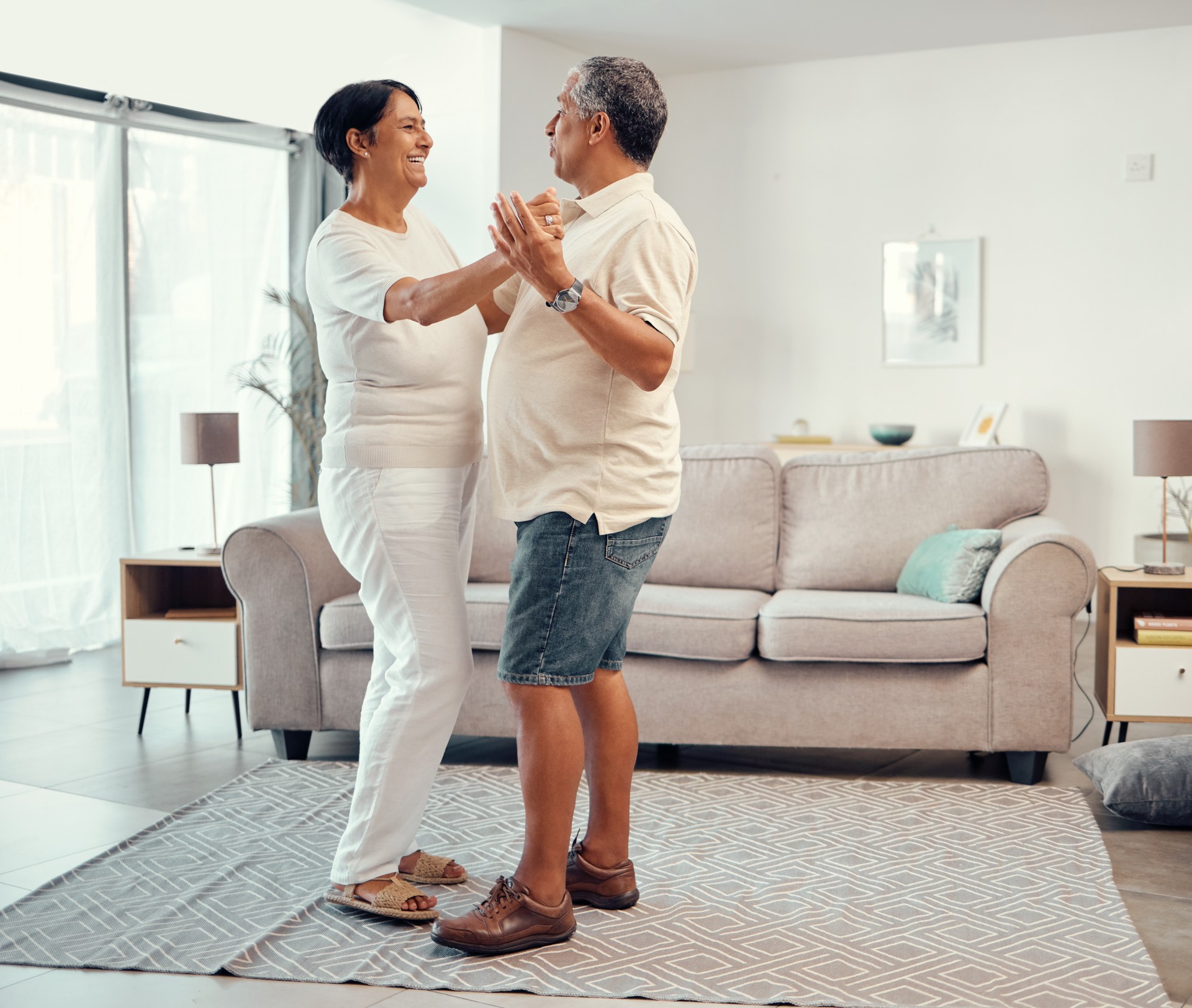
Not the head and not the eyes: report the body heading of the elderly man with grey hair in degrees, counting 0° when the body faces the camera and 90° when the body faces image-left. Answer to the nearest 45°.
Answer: approximately 90°

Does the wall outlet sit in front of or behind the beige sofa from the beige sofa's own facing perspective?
behind

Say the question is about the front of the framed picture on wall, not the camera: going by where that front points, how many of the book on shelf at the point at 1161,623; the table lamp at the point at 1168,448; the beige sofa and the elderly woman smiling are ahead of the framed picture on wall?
4

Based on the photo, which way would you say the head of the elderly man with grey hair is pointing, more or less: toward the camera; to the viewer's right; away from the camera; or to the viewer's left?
to the viewer's left

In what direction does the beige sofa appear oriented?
toward the camera

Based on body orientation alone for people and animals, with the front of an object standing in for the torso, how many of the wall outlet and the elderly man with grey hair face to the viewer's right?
0

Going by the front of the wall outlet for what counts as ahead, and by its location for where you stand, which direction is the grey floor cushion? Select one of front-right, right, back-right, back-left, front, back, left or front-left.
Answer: front

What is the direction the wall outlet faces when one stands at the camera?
facing the viewer

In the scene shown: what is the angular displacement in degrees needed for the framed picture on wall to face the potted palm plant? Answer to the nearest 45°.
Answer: approximately 90° to its right

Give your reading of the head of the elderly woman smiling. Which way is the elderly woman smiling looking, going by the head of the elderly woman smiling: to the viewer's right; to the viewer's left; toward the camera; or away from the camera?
to the viewer's right

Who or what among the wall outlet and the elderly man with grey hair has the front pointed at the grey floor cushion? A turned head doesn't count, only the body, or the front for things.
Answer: the wall outlet

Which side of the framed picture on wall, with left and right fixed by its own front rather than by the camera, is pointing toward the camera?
front

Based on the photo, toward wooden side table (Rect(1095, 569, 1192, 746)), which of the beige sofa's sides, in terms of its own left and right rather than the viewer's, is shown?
left

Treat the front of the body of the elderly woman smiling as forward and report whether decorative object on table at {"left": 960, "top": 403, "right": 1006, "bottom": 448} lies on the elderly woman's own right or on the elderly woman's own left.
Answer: on the elderly woman's own left

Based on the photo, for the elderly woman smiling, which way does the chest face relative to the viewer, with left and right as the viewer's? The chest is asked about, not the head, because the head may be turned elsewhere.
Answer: facing to the right of the viewer

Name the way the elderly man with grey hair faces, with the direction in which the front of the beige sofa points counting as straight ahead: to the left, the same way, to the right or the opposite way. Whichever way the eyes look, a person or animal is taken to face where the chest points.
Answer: to the right
